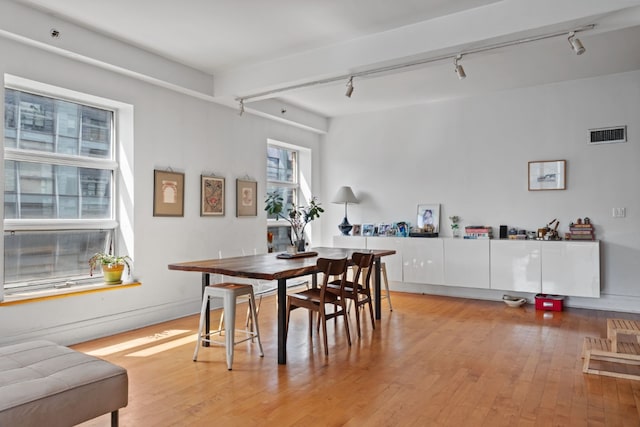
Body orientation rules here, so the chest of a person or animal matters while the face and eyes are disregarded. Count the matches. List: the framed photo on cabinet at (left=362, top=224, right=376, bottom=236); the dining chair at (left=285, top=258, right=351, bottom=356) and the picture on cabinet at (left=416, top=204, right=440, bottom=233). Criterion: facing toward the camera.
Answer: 2

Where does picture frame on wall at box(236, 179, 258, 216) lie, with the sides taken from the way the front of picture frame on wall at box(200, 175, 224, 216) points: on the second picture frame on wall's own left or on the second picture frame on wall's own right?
on the second picture frame on wall's own left

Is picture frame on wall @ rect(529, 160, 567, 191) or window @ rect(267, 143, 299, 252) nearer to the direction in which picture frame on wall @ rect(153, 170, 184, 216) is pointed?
the picture frame on wall

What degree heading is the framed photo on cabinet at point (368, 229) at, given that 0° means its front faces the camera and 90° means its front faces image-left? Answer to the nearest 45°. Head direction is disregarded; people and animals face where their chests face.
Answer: approximately 0°

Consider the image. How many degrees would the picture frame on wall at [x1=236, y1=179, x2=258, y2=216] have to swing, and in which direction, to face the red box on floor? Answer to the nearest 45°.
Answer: approximately 45° to its left

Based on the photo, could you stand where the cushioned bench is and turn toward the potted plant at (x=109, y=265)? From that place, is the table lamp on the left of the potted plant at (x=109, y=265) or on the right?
right

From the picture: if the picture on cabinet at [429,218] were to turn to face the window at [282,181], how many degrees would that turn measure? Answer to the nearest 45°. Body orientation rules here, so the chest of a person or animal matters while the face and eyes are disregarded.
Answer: approximately 90° to its right
